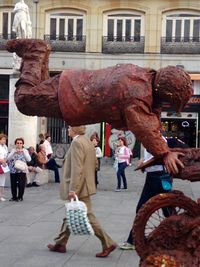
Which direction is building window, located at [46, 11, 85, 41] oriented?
toward the camera

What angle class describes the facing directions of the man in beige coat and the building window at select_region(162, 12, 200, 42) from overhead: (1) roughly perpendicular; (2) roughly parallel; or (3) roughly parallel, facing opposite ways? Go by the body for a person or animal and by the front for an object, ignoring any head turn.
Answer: roughly perpendicular

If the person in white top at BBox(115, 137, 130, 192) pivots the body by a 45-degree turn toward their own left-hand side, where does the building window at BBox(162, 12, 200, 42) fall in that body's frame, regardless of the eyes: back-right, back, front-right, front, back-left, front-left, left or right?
back

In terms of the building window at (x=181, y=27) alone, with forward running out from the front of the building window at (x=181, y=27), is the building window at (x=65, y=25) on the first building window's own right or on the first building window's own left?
on the first building window's own right

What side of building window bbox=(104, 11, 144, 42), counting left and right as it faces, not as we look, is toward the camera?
front

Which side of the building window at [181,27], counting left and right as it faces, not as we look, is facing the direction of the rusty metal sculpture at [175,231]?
front

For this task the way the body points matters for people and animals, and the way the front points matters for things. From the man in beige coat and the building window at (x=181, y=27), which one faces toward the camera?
the building window

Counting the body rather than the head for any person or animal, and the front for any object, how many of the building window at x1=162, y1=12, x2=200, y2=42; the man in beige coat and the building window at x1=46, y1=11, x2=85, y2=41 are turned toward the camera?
2

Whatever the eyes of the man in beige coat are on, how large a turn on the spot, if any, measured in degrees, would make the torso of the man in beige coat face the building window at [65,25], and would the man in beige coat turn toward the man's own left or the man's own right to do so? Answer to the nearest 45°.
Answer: approximately 90° to the man's own right

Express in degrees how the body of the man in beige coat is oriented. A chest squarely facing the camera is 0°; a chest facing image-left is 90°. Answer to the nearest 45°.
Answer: approximately 90°

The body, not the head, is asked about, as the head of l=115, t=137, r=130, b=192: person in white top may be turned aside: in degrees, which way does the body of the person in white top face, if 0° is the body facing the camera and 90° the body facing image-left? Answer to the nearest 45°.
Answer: approximately 45°

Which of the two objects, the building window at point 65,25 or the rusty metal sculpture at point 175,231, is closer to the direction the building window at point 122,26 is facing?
the rusty metal sculpture

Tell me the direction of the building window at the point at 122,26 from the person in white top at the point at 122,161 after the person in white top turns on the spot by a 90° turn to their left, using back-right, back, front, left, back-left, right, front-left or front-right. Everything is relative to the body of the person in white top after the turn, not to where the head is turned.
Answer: back-left

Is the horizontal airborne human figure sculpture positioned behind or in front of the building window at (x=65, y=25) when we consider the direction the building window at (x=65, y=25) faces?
in front

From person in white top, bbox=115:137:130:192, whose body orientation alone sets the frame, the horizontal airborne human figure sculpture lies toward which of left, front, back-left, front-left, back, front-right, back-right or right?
front-left

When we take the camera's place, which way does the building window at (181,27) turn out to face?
facing the viewer

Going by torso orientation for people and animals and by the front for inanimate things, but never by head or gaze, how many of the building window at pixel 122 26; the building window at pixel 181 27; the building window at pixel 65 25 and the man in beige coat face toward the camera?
3

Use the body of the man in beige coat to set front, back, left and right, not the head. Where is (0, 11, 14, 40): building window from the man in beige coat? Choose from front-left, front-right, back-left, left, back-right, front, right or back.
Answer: right

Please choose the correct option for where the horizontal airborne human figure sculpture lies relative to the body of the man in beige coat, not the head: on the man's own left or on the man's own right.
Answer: on the man's own left
